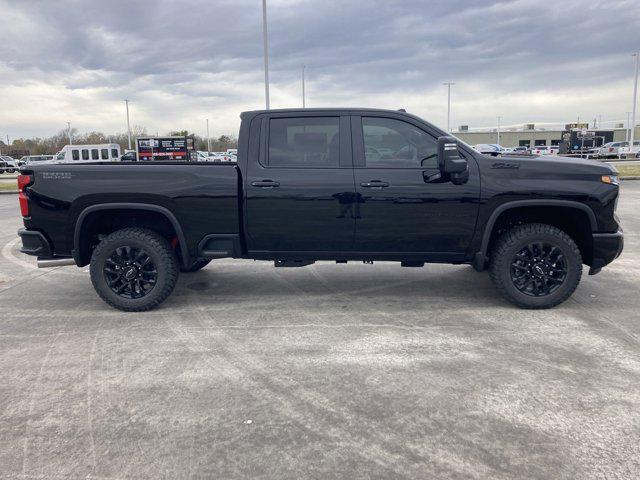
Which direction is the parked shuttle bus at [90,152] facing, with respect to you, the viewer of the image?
facing to the left of the viewer

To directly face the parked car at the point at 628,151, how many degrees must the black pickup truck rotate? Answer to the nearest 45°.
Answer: approximately 45° to its left

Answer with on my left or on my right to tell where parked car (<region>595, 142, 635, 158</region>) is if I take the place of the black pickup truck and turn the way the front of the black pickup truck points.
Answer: on my left

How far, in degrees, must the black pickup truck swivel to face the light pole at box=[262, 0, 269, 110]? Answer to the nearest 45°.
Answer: approximately 90° to its left

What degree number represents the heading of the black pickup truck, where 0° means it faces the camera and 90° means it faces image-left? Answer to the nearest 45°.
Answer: approximately 270°

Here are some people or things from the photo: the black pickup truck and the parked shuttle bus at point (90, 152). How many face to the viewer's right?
1

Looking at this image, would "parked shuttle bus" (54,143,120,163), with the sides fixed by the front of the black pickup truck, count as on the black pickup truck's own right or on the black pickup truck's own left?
on the black pickup truck's own left

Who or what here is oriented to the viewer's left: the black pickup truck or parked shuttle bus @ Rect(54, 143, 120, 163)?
the parked shuttle bus

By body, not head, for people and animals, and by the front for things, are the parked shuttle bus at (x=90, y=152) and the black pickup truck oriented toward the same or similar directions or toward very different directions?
very different directions

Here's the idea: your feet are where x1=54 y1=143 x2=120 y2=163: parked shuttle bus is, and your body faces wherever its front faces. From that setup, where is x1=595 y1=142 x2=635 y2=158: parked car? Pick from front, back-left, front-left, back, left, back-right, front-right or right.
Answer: back

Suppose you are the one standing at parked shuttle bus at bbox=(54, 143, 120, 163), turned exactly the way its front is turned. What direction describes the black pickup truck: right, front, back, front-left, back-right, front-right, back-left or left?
left
